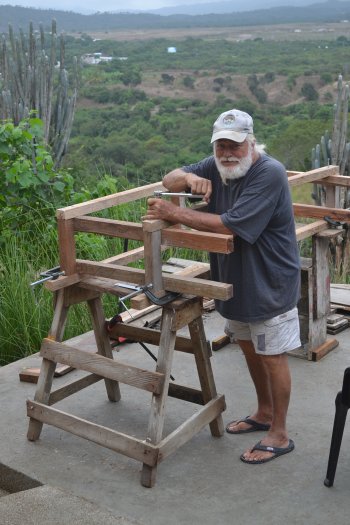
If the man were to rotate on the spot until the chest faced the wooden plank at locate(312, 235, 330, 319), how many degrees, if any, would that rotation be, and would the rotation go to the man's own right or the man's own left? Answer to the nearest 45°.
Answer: approximately 135° to the man's own right

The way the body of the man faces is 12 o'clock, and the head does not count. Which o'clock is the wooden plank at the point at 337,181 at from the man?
The wooden plank is roughly at 5 o'clock from the man.

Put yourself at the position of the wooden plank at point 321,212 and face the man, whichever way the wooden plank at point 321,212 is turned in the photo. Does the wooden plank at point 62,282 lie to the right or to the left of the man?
right

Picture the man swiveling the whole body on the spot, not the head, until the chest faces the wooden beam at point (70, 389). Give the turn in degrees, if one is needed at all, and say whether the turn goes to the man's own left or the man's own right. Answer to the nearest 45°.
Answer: approximately 45° to the man's own right

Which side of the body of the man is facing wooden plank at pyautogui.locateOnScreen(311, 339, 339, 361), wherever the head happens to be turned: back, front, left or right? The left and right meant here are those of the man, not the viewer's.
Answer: back

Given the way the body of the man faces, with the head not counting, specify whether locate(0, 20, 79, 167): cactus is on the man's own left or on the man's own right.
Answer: on the man's own right

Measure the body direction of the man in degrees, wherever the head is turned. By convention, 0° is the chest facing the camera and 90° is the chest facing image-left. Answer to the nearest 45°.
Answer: approximately 45°
